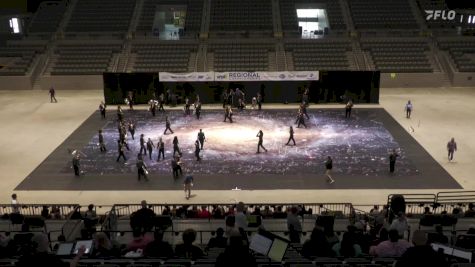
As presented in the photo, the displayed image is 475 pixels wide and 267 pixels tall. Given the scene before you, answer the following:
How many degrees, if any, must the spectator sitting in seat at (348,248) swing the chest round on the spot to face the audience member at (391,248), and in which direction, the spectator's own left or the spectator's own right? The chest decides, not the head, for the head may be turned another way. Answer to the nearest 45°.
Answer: approximately 135° to the spectator's own right

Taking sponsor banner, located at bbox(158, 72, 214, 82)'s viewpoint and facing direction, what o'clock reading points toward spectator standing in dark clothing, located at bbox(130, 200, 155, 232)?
The spectator standing in dark clothing is roughly at 12 o'clock from the sponsor banner.

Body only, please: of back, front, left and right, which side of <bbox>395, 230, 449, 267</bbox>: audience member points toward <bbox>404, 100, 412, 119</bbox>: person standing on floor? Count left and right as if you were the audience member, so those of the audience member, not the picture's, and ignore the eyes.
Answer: front

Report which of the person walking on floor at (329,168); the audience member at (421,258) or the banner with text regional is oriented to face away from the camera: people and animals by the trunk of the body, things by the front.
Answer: the audience member

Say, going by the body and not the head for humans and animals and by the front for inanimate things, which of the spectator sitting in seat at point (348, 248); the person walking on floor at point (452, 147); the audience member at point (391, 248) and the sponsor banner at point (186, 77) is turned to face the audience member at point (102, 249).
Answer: the sponsor banner

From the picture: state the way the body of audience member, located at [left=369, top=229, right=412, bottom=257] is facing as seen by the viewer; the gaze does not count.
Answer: away from the camera

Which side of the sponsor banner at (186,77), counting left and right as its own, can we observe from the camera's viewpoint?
front

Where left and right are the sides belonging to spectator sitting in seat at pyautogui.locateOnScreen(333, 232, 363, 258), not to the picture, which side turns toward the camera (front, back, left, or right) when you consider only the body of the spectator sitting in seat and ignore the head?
back

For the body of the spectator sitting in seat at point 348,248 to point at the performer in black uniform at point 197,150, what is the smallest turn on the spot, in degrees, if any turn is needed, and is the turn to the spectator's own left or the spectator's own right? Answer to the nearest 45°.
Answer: approximately 45° to the spectator's own left

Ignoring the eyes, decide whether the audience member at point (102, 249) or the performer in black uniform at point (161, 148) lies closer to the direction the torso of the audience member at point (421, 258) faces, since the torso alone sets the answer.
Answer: the performer in black uniform

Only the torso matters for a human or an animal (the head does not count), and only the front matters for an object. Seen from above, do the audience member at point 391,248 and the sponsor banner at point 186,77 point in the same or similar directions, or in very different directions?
very different directions

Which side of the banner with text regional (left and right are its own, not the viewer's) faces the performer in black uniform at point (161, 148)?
front

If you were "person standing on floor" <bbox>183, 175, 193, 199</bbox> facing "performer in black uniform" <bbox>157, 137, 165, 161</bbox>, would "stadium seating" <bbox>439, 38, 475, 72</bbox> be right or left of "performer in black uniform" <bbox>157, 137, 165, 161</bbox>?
right

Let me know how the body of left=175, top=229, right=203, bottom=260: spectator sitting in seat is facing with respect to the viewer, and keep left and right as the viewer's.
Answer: facing away from the viewer
